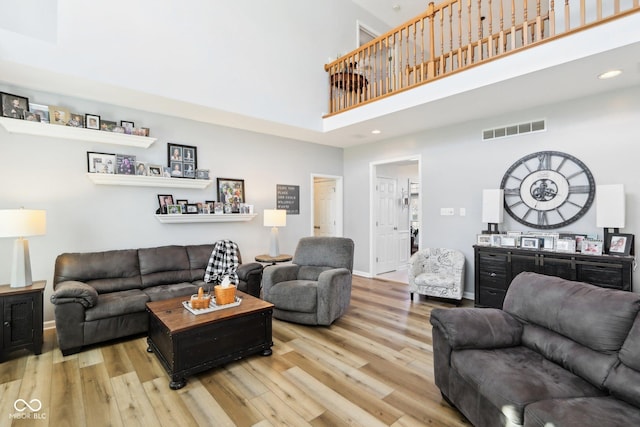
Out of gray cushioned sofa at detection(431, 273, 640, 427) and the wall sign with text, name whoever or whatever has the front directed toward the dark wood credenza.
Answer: the wall sign with text

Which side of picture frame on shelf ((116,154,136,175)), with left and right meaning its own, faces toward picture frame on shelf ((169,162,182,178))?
left

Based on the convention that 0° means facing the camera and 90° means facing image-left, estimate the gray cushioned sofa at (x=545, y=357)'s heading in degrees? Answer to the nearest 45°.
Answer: approximately 45°

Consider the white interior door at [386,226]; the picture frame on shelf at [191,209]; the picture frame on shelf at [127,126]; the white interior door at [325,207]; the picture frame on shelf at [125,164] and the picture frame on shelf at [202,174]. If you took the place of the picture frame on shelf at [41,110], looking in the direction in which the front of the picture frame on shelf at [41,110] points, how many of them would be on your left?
6

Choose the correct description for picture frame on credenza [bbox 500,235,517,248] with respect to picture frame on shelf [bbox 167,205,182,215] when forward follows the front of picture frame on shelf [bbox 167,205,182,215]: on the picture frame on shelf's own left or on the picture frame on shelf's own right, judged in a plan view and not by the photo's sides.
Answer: on the picture frame on shelf's own left

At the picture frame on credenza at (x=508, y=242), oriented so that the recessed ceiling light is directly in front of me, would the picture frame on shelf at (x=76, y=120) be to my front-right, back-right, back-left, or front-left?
back-right

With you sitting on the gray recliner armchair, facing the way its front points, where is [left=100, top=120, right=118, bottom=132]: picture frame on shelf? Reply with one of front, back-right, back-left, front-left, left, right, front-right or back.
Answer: front-right

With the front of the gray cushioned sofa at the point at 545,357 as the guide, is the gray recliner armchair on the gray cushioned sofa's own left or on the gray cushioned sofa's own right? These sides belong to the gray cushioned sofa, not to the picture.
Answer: on the gray cushioned sofa's own right

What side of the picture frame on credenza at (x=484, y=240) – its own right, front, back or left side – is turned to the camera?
front

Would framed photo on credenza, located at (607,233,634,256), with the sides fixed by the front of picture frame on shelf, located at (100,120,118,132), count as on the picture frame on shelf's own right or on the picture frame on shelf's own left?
on the picture frame on shelf's own left

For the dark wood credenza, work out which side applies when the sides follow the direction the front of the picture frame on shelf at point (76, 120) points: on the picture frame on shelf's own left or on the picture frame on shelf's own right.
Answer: on the picture frame on shelf's own left
